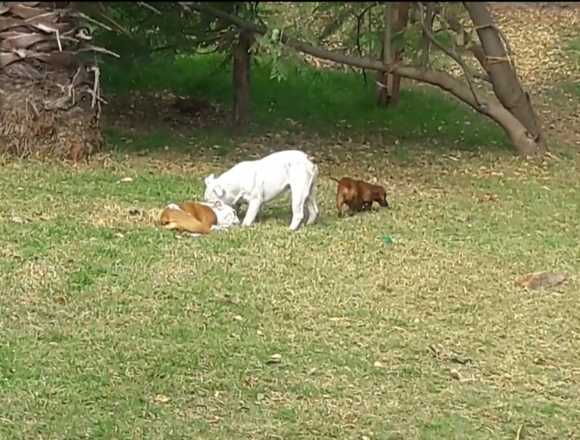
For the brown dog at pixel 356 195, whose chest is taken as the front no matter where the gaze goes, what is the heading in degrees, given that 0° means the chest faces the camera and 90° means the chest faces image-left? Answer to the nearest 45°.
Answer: approximately 270°

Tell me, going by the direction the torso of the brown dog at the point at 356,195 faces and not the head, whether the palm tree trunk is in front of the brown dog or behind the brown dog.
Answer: behind

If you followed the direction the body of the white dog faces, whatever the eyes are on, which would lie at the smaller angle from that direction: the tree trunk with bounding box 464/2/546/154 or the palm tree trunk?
the palm tree trunk

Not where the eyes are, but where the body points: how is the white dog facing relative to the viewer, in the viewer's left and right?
facing to the left of the viewer

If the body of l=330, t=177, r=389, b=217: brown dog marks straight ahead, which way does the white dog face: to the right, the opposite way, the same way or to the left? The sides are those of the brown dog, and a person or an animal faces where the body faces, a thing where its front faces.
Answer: the opposite way

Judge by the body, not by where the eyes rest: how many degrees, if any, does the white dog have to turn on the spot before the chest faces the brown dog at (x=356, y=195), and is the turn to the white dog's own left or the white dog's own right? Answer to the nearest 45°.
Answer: approximately 135° to the white dog's own right

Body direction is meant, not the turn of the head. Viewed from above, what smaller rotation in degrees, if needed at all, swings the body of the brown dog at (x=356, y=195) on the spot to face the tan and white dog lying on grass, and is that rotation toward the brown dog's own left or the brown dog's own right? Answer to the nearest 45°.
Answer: approximately 135° to the brown dog's own right

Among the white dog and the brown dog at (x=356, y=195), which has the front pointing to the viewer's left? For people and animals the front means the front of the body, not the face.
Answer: the white dog

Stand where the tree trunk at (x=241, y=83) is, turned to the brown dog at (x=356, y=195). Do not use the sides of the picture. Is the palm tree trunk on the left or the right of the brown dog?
right

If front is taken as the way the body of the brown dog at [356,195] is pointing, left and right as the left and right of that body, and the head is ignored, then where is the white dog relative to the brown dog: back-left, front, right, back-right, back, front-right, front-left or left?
back-right

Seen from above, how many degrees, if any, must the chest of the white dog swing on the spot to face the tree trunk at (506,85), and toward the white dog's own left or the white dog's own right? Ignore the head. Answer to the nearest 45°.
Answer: approximately 135° to the white dog's own right

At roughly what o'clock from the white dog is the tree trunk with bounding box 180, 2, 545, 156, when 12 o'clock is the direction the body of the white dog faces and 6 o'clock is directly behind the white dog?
The tree trunk is roughly at 4 o'clock from the white dog.

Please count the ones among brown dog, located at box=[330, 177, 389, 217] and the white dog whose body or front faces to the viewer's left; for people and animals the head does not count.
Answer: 1

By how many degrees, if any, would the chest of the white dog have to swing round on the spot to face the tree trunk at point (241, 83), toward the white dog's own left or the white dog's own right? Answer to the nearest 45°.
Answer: approximately 90° to the white dog's own right
